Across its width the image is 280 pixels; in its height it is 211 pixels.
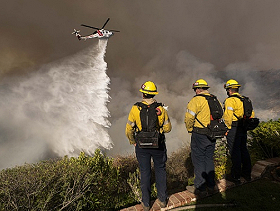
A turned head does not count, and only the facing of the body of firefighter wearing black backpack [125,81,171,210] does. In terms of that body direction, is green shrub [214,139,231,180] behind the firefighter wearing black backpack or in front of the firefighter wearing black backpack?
in front

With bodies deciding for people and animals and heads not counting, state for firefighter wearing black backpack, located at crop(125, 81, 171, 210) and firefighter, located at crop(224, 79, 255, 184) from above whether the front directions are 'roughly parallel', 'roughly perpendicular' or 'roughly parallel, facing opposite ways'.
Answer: roughly parallel

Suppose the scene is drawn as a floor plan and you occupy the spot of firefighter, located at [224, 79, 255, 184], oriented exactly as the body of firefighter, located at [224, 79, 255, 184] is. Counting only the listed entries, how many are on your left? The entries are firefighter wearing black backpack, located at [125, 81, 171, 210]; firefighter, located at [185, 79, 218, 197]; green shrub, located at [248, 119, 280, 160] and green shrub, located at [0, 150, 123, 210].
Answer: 3

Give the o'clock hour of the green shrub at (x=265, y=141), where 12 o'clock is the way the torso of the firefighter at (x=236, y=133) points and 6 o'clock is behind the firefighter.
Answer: The green shrub is roughly at 2 o'clock from the firefighter.

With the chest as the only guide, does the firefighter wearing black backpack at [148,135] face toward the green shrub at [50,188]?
no

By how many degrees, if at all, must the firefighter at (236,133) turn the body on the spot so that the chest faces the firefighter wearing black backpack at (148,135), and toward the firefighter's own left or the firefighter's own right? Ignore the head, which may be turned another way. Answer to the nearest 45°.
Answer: approximately 90° to the firefighter's own left

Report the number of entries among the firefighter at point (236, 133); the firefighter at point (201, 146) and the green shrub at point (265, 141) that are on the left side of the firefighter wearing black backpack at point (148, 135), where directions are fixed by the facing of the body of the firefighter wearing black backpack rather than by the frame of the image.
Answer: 0

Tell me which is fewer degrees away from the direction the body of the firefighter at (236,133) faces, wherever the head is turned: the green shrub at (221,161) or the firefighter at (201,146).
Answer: the green shrub

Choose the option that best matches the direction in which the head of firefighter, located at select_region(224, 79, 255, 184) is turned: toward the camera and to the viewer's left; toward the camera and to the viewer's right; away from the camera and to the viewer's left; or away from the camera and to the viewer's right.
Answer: away from the camera and to the viewer's left

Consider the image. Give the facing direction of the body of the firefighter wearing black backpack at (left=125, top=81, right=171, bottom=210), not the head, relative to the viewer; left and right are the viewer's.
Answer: facing away from the viewer

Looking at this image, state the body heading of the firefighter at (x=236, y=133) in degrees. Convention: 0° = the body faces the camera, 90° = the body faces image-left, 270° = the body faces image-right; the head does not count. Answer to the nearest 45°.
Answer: approximately 135°

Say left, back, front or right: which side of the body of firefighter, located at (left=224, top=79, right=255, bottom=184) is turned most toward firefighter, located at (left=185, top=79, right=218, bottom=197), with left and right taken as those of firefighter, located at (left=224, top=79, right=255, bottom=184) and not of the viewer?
left

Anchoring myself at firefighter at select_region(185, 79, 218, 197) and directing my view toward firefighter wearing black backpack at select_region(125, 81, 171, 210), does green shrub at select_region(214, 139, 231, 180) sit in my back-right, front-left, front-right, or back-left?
back-right

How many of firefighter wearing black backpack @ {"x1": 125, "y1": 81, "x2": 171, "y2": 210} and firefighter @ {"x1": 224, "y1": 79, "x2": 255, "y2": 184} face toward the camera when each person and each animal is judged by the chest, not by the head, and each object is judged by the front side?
0
